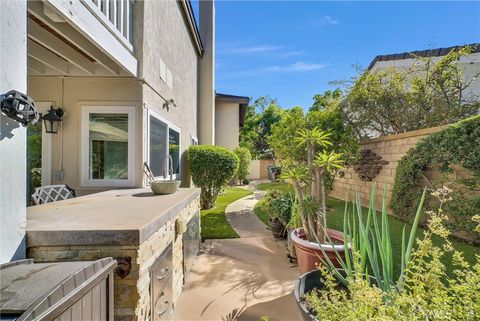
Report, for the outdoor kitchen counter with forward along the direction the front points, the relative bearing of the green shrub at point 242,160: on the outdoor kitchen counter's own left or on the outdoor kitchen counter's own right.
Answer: on the outdoor kitchen counter's own left

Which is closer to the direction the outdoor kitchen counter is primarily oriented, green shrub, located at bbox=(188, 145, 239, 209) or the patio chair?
the green shrub

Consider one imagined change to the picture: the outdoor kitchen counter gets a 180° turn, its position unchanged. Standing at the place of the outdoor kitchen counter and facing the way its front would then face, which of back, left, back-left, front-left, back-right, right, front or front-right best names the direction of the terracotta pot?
back

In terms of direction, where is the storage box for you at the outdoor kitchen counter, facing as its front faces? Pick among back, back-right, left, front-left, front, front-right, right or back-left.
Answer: right

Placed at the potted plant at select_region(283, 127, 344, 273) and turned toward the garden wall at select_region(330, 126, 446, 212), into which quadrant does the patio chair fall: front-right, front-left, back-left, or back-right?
back-left

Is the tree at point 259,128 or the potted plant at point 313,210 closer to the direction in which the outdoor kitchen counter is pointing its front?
the potted plant

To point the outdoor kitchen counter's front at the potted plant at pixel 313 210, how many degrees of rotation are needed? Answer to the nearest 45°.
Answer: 0° — it already faces it

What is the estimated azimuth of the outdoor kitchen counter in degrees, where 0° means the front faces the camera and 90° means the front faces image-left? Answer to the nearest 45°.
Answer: approximately 270°

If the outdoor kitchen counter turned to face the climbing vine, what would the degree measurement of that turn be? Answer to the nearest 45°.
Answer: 0° — it already faces it

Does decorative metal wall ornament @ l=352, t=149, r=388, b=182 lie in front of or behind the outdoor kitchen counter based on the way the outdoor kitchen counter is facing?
in front
